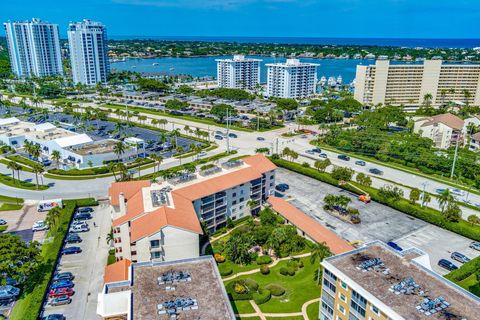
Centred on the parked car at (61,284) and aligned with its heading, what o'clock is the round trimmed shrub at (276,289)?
The round trimmed shrub is roughly at 7 o'clock from the parked car.

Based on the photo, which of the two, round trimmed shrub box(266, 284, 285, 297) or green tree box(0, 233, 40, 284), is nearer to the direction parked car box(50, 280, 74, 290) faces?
the green tree

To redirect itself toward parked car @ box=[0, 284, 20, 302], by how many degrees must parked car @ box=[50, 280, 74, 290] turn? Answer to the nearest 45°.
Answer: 0° — it already faces it

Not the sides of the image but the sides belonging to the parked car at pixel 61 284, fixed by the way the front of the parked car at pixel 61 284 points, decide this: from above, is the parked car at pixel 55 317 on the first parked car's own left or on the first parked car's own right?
on the first parked car's own left

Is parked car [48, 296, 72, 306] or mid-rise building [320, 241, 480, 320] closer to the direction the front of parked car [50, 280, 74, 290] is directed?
the parked car

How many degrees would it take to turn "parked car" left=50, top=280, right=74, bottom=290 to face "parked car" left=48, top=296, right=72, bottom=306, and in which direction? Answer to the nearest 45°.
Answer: approximately 90° to its left

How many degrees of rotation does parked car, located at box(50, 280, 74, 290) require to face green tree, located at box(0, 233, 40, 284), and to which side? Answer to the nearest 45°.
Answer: approximately 45° to its right

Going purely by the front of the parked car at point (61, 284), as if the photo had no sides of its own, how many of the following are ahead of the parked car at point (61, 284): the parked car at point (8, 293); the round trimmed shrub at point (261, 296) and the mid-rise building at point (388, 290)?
1

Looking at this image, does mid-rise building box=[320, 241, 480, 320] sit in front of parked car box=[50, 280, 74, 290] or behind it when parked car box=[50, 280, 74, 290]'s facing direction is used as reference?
behind

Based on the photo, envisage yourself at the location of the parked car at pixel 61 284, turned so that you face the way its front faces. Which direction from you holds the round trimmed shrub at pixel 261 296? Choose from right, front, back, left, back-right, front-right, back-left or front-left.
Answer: back-left

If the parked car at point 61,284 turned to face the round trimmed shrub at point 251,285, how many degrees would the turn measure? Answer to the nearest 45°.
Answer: approximately 135° to its left

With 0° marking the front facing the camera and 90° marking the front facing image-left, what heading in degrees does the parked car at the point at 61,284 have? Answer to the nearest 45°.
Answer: approximately 90°
